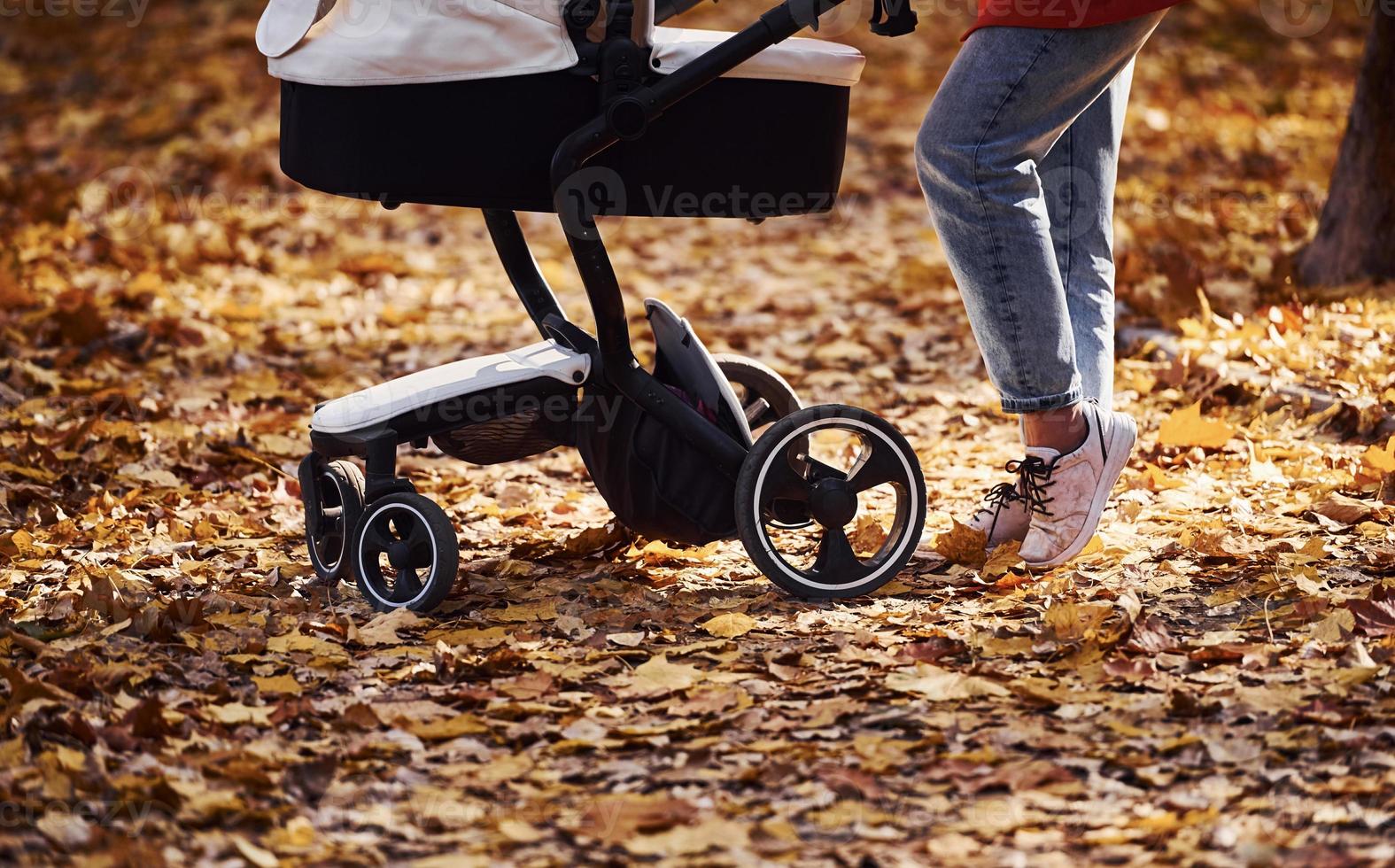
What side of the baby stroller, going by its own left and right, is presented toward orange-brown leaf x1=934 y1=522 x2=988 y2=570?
back

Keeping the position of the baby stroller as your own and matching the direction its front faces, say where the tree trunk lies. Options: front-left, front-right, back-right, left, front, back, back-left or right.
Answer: back-right

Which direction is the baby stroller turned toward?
to the viewer's left

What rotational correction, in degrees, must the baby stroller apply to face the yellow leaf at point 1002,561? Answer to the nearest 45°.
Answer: approximately 180°
